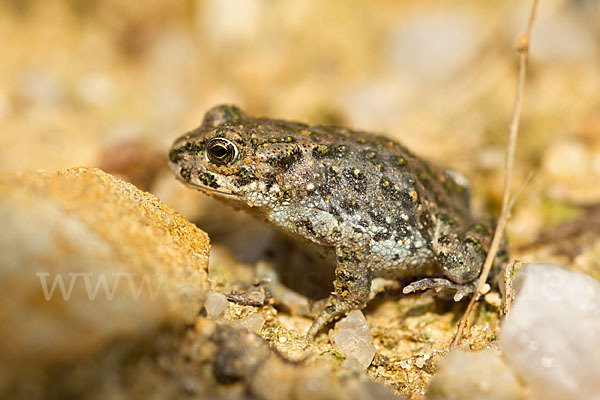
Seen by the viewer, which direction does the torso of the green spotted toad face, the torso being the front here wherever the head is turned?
to the viewer's left

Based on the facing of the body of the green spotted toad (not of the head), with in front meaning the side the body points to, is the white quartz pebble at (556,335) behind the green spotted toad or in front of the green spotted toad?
behind
